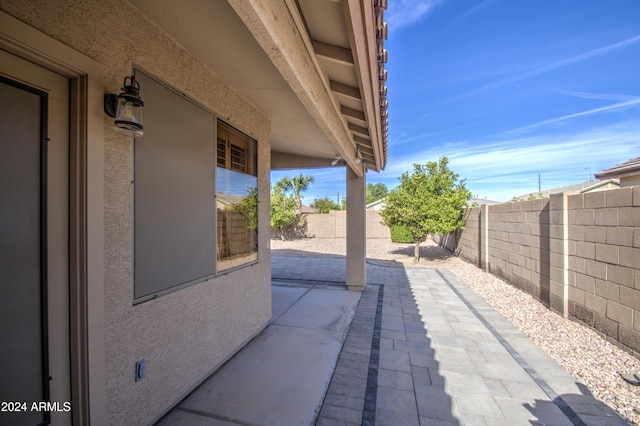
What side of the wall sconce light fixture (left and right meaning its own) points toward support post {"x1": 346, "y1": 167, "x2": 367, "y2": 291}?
left

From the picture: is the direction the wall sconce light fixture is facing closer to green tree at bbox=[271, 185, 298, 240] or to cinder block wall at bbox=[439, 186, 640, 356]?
the cinder block wall

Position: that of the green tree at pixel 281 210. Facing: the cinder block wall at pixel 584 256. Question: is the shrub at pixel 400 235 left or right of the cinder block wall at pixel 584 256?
left

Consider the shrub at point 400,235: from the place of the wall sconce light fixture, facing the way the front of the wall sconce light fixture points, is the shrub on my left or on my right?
on my left

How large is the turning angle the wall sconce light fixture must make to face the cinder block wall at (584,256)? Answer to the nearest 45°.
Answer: approximately 45° to its left

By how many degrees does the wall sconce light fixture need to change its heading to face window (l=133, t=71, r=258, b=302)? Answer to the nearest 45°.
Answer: approximately 90° to its left

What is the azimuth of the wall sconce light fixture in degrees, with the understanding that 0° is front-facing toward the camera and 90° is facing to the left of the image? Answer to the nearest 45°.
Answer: approximately 315°

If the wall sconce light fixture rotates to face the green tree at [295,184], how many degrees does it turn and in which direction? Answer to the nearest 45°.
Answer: approximately 90° to its left

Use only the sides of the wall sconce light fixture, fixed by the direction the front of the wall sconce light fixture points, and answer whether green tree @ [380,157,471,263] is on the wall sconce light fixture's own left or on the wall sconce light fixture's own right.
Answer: on the wall sconce light fixture's own left

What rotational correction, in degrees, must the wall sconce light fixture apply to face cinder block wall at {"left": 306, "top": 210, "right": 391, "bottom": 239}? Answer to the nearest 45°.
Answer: approximately 90° to its left
